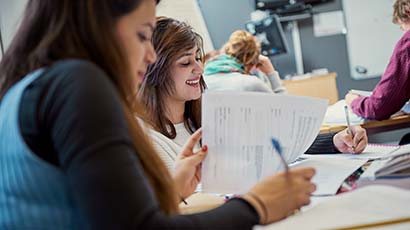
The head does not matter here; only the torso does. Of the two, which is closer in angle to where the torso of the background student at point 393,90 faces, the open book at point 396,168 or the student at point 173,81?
the student

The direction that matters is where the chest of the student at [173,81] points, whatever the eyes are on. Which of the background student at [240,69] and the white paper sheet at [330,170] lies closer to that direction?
the white paper sheet

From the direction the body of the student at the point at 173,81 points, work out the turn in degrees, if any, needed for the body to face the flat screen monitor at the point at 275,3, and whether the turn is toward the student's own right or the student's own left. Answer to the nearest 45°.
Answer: approximately 135° to the student's own left

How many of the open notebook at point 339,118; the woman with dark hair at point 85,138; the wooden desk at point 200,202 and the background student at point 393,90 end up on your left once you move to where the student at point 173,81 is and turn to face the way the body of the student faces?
2

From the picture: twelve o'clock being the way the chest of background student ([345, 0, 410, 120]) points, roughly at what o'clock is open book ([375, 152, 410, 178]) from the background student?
The open book is roughly at 9 o'clock from the background student.

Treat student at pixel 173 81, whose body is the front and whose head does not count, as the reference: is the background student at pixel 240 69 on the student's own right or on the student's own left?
on the student's own left

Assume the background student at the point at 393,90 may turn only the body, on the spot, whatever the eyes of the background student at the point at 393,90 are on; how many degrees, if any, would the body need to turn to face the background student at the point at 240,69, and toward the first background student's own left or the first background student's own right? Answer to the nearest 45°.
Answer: approximately 45° to the first background student's own right

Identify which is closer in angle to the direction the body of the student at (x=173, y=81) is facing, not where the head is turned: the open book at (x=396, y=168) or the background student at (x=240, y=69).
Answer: the open book

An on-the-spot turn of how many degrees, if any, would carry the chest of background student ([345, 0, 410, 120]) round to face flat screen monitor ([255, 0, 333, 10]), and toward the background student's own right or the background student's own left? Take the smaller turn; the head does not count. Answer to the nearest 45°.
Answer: approximately 90° to the background student's own right

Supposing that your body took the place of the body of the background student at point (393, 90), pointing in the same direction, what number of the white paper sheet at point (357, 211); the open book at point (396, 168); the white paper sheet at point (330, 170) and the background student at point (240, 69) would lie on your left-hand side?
3

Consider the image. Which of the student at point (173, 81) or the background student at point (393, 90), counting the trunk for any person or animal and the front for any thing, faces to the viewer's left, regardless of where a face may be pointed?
the background student

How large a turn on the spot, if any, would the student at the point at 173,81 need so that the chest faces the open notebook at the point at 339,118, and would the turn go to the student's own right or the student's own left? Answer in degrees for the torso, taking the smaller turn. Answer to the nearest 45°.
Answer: approximately 90° to the student's own left

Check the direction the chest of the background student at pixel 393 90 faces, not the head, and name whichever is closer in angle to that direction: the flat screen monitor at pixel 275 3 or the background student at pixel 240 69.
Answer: the background student

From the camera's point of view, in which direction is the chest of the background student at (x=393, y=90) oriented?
to the viewer's left
